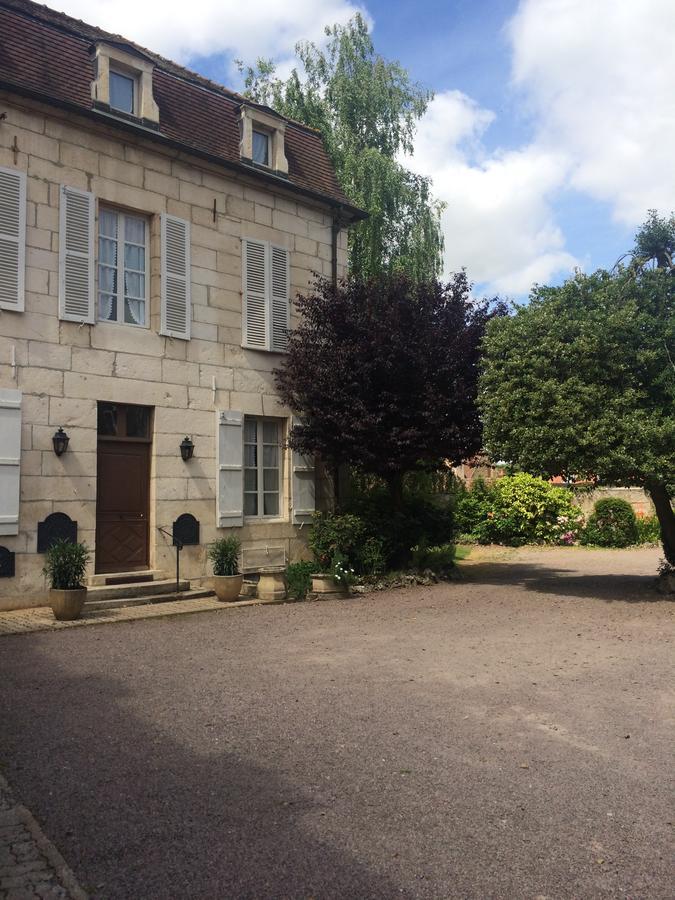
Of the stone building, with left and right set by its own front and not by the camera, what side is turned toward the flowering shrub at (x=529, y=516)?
left

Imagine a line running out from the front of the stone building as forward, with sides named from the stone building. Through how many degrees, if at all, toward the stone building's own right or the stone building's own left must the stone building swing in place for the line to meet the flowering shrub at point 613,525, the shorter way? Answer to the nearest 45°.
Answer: approximately 90° to the stone building's own left

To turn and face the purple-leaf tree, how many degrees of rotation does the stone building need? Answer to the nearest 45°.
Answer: approximately 45° to its left

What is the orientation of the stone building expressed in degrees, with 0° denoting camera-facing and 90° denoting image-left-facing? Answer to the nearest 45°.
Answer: approximately 315°

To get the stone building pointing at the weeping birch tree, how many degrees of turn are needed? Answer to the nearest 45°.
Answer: approximately 90° to its left

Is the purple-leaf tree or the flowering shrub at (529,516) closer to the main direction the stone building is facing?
the purple-leaf tree

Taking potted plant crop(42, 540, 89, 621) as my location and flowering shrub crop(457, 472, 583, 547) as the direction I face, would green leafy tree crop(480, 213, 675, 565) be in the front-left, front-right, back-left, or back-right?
front-right
